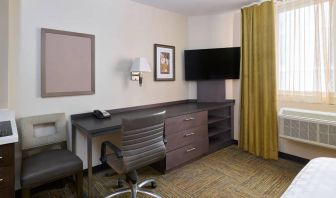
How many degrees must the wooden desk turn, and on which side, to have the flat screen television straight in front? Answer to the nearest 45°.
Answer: approximately 90° to its left

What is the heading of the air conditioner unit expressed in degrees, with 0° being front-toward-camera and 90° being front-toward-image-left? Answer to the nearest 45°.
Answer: approximately 45°

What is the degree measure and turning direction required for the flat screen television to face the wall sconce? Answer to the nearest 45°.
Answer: approximately 45° to its right

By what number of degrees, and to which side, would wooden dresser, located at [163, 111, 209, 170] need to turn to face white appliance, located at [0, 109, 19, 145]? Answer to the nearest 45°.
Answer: approximately 90° to its right

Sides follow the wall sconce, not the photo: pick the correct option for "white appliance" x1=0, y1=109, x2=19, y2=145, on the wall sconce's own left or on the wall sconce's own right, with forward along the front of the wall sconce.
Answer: on the wall sconce's own right

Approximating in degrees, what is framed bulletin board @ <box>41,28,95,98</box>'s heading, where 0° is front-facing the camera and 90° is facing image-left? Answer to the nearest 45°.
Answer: approximately 315°

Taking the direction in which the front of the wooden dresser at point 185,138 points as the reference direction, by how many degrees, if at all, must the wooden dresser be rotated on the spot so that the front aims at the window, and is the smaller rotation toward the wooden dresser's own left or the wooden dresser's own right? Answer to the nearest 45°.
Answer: approximately 45° to the wooden dresser's own left

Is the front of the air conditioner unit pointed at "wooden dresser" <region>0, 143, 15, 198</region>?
yes

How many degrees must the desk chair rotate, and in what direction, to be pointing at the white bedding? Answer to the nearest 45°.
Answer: approximately 180°

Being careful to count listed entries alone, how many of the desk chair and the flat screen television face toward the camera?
1

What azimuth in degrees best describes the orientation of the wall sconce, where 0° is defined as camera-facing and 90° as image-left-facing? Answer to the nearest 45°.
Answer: approximately 315°
